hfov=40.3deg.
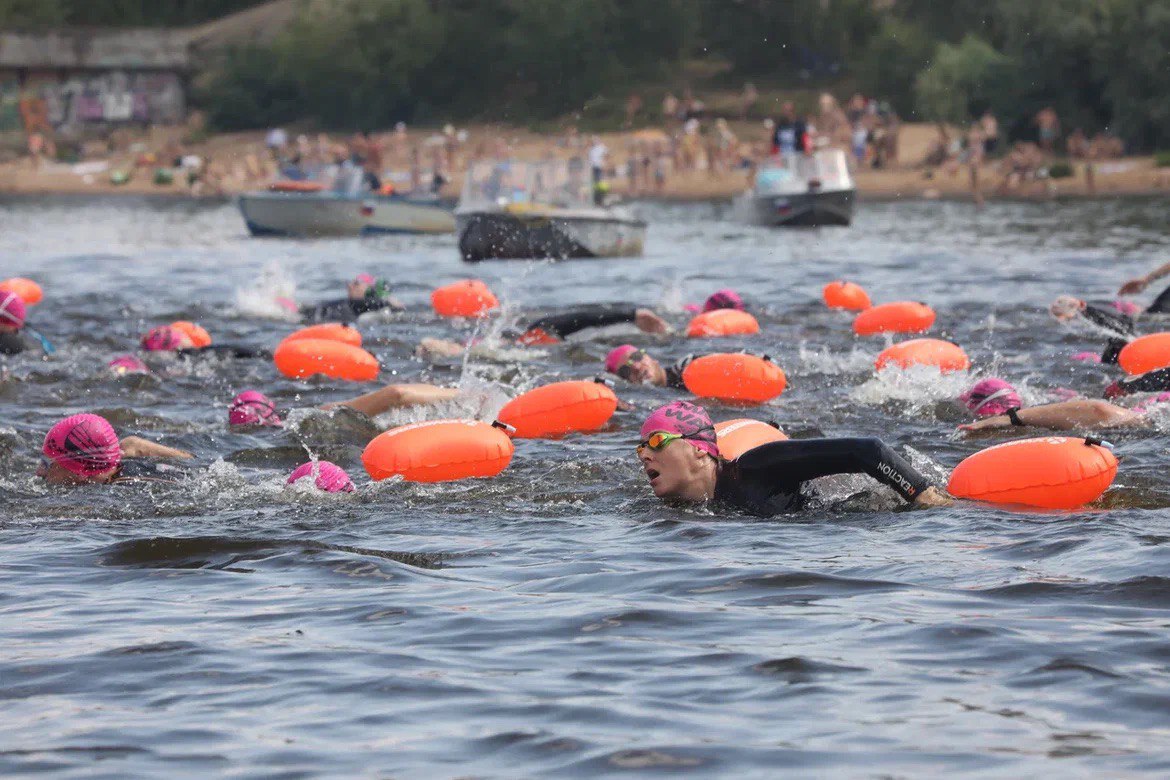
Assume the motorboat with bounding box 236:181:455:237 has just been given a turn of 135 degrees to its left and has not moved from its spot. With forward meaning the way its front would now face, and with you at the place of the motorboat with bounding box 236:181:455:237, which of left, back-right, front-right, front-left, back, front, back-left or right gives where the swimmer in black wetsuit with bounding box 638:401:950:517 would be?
front-right

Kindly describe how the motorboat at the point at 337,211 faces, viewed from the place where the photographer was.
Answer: facing to the left of the viewer

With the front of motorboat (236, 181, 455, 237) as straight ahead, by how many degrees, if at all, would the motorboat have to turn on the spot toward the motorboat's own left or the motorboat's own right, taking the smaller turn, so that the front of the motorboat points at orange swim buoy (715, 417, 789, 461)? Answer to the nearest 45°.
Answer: approximately 90° to the motorboat's own left

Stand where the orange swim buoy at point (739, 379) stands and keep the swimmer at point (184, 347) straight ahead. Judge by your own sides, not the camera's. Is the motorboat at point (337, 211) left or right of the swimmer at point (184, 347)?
right

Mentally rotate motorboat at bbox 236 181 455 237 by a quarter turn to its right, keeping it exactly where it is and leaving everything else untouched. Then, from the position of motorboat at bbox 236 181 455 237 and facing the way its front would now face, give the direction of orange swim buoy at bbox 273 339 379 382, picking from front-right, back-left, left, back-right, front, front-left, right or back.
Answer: back

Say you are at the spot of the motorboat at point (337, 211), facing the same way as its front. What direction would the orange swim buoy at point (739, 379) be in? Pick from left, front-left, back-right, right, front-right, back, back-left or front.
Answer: left
